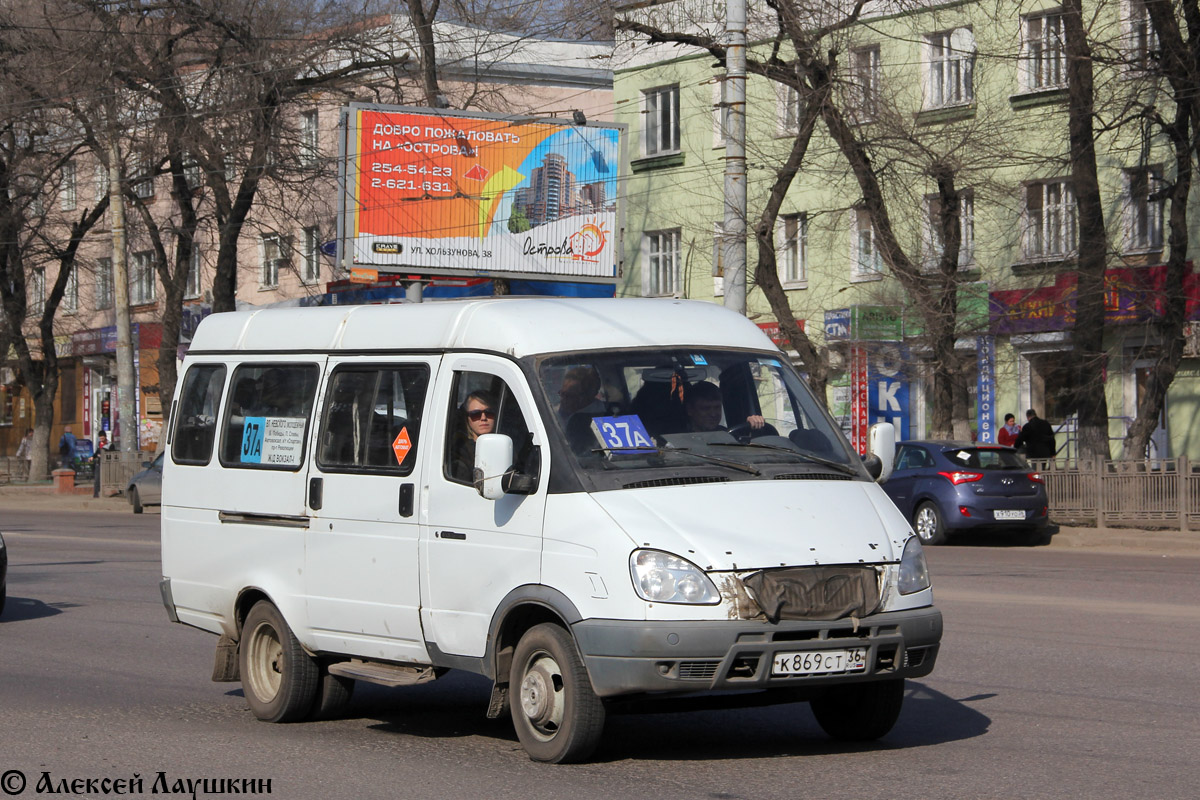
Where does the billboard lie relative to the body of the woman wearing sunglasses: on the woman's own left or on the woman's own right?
on the woman's own left

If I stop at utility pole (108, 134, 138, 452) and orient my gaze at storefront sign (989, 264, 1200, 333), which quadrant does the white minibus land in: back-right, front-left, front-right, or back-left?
front-right

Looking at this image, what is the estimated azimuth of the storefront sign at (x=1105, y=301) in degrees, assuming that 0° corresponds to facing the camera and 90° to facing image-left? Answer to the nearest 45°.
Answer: approximately 45°

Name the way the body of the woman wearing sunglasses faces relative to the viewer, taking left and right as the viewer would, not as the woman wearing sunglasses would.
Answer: facing the viewer and to the right of the viewer

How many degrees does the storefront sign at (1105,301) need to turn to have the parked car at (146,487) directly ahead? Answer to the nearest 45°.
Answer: approximately 45° to its right

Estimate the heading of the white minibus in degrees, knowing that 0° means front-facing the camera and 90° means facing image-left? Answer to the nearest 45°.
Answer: approximately 315°

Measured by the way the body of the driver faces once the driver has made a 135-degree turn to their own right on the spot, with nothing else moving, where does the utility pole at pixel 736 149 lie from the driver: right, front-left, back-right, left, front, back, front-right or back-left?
right

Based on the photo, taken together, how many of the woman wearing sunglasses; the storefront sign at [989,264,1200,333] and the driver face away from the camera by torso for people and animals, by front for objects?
0

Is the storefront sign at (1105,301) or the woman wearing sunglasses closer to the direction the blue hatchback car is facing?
the storefront sign

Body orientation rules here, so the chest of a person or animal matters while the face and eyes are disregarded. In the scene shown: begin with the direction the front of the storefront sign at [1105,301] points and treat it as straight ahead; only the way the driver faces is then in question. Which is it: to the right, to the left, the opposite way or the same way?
to the left

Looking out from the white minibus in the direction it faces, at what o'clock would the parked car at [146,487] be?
The parked car is roughly at 7 o'clock from the white minibus.

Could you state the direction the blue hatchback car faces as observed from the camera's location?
facing away from the viewer and to the left of the viewer
